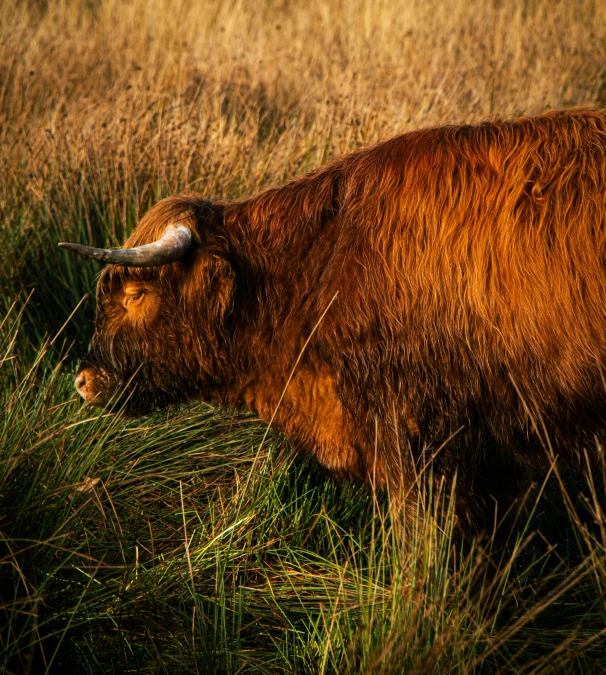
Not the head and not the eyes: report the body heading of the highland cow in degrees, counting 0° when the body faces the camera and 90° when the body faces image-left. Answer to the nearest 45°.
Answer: approximately 90°
